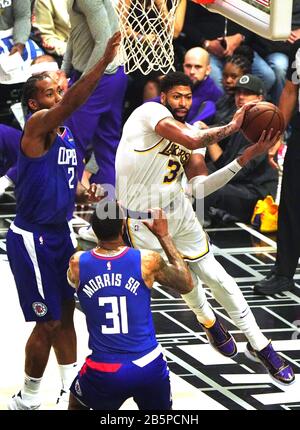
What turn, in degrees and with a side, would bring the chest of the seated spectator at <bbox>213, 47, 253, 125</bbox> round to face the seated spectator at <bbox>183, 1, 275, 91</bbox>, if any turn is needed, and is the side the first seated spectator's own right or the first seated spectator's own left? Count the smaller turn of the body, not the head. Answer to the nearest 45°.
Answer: approximately 135° to the first seated spectator's own right

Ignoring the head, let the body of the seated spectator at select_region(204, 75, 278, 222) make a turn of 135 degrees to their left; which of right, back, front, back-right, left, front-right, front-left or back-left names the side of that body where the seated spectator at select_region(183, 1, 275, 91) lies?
left

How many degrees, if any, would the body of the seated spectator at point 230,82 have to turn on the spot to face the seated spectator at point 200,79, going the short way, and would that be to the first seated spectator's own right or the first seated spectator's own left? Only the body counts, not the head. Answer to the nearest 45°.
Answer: approximately 45° to the first seated spectator's own right

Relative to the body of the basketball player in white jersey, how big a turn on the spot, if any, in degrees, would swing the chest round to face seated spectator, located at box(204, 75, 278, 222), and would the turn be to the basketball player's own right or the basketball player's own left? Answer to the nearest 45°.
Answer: approximately 135° to the basketball player's own left

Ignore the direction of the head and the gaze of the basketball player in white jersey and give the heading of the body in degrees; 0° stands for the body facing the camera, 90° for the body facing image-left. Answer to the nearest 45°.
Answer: approximately 315°

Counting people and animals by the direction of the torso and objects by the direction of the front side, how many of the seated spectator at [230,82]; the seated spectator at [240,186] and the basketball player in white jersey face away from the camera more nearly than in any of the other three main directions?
0

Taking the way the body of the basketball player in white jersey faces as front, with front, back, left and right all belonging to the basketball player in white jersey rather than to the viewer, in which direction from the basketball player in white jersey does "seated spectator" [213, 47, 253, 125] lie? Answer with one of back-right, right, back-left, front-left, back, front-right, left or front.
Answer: back-left

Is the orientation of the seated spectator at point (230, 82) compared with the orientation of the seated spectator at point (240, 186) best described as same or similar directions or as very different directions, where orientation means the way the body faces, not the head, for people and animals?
same or similar directions

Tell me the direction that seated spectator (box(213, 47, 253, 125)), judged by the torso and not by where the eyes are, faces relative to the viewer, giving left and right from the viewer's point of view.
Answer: facing the viewer and to the left of the viewer

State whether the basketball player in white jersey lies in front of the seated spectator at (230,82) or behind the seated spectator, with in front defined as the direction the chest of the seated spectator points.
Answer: in front

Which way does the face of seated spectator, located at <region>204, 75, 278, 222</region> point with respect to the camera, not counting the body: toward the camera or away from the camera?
toward the camera
